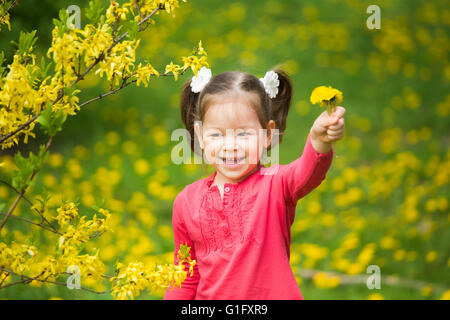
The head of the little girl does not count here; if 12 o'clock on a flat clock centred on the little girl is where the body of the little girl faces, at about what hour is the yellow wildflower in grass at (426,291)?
The yellow wildflower in grass is roughly at 7 o'clock from the little girl.

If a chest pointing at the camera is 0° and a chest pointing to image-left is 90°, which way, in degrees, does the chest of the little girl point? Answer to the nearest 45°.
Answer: approximately 0°

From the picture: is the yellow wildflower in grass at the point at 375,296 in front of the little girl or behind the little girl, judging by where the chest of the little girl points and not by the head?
behind

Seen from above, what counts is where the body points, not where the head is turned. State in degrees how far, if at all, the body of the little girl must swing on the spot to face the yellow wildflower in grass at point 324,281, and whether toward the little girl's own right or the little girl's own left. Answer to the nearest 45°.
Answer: approximately 180°
